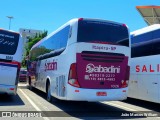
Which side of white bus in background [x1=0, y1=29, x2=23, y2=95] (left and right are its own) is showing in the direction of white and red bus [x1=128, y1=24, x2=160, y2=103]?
right

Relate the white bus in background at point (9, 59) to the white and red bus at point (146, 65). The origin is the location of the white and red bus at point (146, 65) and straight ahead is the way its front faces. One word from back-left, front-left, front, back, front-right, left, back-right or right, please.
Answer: front-left

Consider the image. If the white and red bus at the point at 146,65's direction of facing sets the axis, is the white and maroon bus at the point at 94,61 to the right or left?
on its left

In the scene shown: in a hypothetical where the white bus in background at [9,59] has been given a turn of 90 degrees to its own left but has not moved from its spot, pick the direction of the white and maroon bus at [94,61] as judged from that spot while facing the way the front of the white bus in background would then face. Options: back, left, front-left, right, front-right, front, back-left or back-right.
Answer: back-left

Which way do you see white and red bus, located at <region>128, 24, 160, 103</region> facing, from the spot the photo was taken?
facing away from the viewer and to the left of the viewer

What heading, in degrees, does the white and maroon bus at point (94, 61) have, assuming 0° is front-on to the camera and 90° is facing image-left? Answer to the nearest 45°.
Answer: approximately 135°

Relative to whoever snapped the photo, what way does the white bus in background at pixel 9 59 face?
facing away from the viewer
